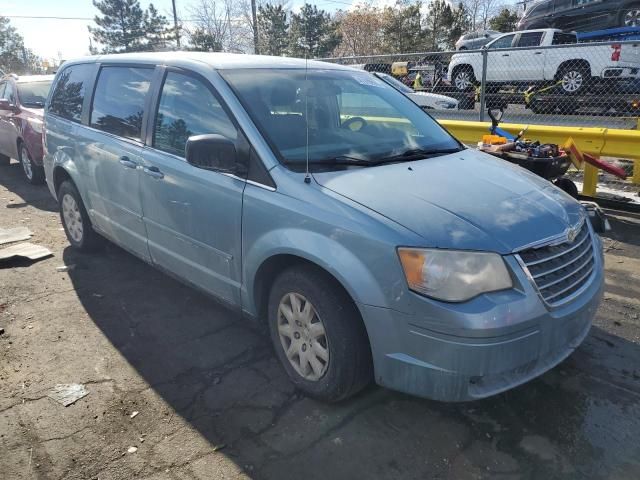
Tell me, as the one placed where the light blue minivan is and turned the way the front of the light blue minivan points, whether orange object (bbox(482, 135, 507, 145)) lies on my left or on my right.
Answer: on my left

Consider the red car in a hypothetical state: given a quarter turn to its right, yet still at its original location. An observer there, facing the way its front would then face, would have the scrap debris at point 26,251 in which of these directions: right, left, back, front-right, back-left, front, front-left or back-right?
front-left

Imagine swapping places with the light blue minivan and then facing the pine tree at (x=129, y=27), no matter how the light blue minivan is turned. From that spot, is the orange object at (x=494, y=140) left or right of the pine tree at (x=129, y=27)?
right

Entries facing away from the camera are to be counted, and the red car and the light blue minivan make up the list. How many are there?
0

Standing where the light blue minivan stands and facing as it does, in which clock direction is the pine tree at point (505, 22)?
The pine tree is roughly at 8 o'clock from the light blue minivan.

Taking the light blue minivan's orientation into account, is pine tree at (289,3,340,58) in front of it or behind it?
behind

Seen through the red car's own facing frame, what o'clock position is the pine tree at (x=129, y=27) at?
The pine tree is roughly at 8 o'clock from the red car.

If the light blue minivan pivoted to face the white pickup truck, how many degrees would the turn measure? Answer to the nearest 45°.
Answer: approximately 90° to its left

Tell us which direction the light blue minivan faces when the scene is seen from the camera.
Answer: facing the viewer and to the right of the viewer

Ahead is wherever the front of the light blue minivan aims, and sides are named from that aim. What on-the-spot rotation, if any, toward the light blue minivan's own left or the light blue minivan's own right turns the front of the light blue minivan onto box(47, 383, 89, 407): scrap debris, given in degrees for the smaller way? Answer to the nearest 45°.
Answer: approximately 135° to the light blue minivan's own right

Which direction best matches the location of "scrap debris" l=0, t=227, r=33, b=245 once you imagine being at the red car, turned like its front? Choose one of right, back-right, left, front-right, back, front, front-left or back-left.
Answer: front-right

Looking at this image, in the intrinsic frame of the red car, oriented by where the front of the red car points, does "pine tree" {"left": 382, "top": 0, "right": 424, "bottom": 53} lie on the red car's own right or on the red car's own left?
on the red car's own left

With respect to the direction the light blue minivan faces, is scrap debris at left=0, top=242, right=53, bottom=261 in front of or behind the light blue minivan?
behind

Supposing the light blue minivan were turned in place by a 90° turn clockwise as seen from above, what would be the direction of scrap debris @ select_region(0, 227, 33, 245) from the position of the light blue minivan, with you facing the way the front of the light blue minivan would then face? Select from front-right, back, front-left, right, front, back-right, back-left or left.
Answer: right
